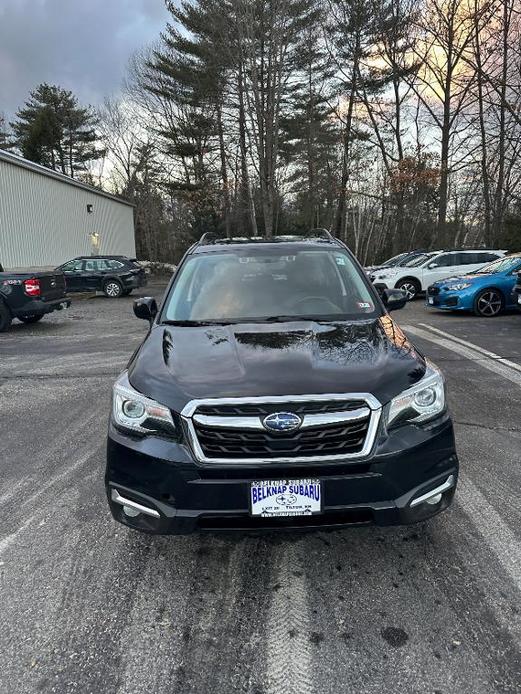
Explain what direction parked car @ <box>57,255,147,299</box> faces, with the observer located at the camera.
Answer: facing away from the viewer and to the left of the viewer

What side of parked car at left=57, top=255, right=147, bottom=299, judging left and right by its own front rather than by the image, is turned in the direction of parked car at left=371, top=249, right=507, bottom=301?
back

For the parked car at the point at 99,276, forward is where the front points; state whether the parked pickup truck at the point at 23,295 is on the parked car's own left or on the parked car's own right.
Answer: on the parked car's own left

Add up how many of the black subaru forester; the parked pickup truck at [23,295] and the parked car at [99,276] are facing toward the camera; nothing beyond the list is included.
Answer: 1

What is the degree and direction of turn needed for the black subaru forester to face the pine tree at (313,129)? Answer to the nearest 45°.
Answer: approximately 180°

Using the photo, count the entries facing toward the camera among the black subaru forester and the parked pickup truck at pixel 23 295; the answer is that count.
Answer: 1

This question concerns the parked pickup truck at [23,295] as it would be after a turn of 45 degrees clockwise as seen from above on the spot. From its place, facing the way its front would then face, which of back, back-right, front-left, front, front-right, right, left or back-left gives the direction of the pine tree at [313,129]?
front-right

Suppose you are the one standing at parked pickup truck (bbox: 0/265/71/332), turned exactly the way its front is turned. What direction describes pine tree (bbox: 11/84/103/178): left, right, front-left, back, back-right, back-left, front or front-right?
front-right

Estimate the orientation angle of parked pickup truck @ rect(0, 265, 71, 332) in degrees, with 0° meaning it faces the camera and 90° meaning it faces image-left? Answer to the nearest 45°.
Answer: approximately 135°

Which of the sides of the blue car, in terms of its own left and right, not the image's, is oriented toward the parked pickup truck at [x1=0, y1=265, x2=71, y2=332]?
front

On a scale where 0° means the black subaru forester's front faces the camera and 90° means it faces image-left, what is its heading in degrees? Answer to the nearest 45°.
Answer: approximately 0°

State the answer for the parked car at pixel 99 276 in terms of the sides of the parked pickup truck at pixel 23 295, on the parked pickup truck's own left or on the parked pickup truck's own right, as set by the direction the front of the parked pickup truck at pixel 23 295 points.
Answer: on the parked pickup truck's own right

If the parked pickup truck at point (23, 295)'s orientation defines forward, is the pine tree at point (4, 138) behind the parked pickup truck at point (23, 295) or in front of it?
in front

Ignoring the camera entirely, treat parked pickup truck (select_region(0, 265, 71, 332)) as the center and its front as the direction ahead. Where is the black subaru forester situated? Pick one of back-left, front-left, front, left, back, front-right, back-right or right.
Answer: back-left
